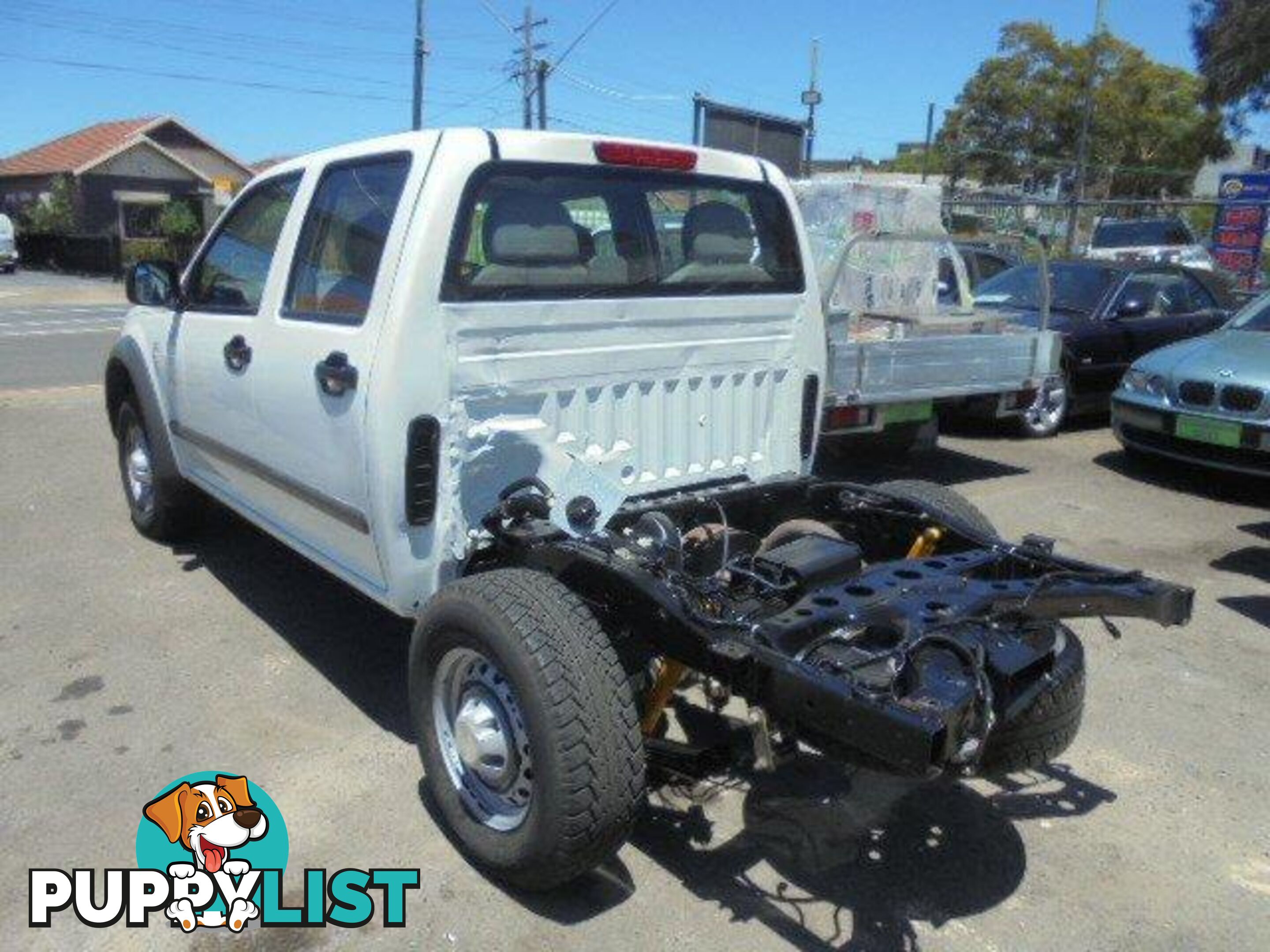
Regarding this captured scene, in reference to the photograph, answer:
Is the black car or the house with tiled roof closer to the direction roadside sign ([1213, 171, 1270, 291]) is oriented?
the black car

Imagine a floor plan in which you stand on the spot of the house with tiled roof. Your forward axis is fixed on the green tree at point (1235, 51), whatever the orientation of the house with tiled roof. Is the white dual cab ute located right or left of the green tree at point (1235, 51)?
right

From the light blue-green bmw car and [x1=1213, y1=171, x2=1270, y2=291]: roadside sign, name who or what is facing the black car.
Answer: the roadside sign

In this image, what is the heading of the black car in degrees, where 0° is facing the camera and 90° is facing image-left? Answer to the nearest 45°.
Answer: approximately 45°

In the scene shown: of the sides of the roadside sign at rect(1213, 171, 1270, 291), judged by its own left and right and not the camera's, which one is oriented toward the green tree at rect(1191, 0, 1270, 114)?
back

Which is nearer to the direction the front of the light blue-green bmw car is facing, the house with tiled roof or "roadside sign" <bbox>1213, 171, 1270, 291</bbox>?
the house with tiled roof

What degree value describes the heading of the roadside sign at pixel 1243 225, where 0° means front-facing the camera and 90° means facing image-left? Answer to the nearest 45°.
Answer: approximately 0°

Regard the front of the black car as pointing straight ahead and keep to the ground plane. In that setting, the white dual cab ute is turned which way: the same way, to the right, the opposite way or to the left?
to the right

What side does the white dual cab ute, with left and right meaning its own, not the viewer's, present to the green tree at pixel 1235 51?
right

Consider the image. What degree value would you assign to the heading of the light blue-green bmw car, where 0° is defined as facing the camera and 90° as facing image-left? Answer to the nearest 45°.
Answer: approximately 45°

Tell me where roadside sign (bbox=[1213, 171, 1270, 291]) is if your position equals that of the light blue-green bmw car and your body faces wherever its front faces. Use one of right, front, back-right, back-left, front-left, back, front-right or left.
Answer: back-right

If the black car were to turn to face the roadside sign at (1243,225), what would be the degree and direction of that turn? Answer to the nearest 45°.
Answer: approximately 135° to its right

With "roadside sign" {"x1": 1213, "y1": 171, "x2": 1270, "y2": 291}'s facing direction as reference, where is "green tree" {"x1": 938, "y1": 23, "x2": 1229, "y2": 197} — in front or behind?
behind

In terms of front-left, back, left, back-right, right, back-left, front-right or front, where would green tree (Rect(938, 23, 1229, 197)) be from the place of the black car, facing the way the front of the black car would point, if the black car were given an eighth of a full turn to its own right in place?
right

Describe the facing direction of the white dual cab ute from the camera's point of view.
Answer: facing away from the viewer and to the left of the viewer
